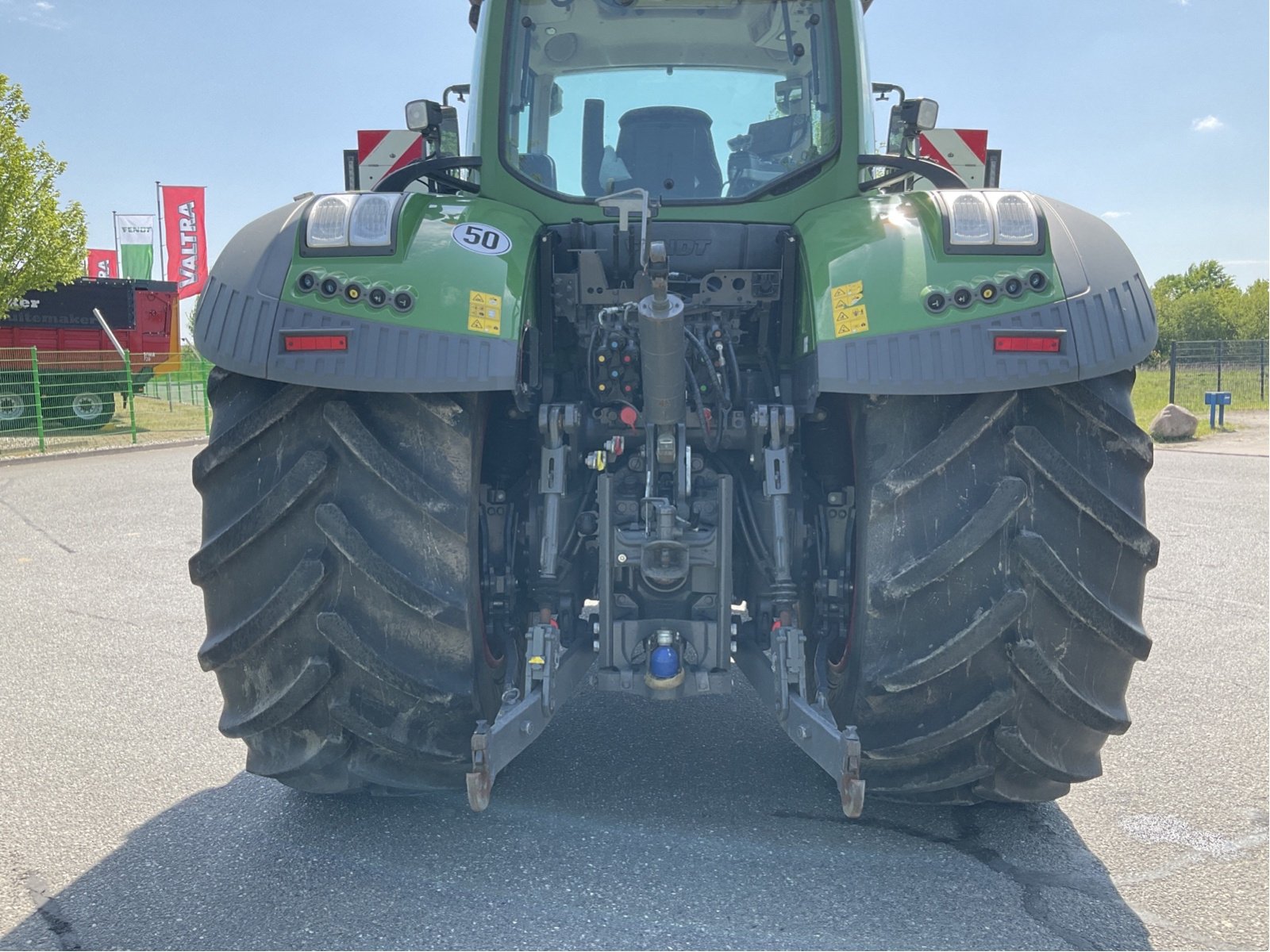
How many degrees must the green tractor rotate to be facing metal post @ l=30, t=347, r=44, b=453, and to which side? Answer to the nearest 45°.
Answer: approximately 45° to its left

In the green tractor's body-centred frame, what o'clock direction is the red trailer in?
The red trailer is roughly at 11 o'clock from the green tractor.

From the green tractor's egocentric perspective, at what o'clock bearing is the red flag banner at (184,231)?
The red flag banner is roughly at 11 o'clock from the green tractor.

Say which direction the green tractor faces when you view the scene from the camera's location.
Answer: facing away from the viewer
